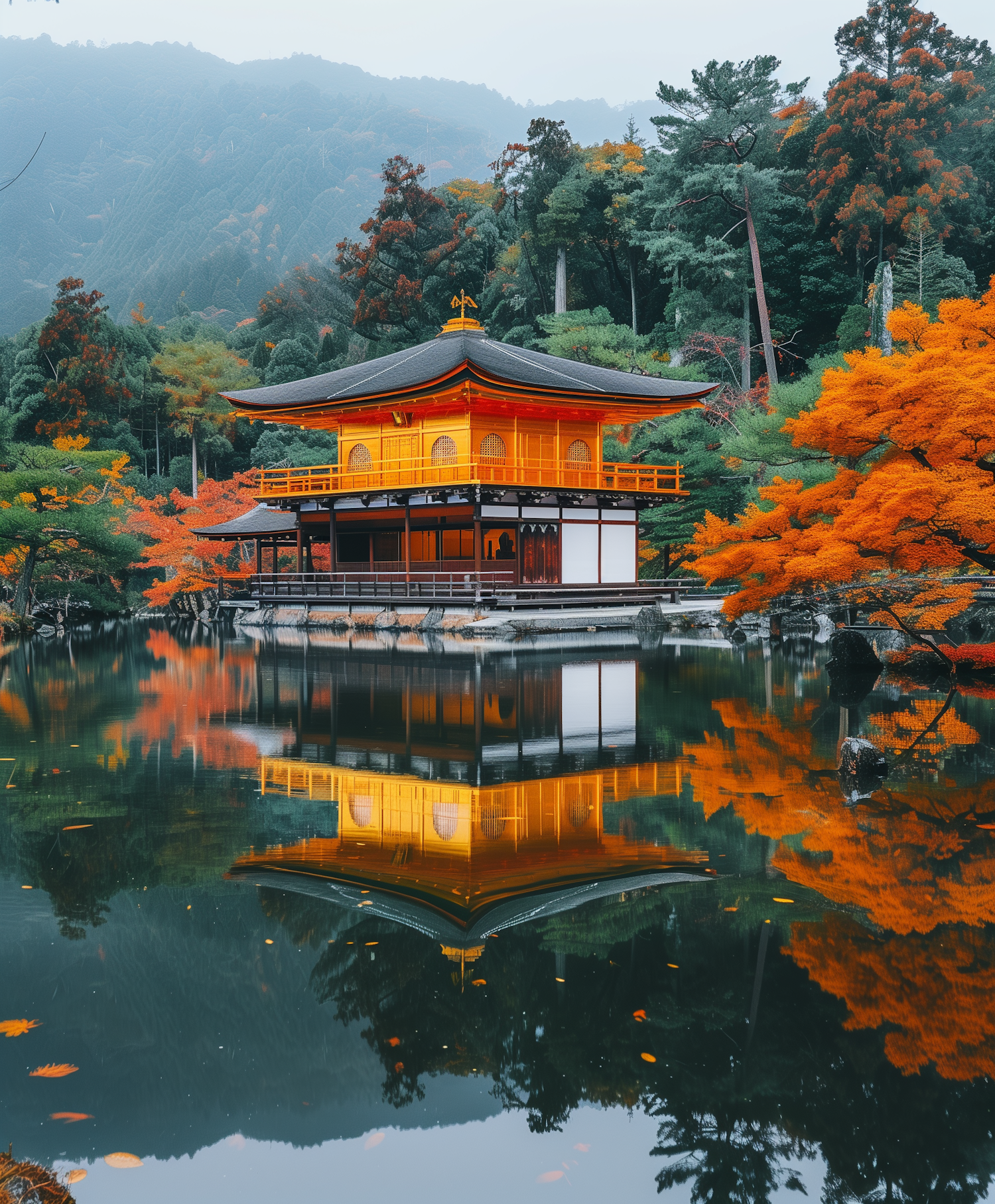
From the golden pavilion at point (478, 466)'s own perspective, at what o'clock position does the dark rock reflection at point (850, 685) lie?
The dark rock reflection is roughly at 10 o'clock from the golden pavilion.

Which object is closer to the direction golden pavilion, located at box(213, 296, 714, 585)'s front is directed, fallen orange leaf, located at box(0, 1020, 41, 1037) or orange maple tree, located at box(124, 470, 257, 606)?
the fallen orange leaf

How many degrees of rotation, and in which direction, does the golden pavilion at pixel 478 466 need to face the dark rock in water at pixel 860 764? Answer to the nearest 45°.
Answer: approximately 45° to its left

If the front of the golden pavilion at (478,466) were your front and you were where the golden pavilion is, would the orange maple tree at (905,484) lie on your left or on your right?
on your left

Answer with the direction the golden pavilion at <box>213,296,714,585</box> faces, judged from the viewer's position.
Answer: facing the viewer and to the left of the viewer

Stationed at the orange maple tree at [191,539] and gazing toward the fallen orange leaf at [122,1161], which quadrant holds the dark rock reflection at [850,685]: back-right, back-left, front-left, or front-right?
front-left

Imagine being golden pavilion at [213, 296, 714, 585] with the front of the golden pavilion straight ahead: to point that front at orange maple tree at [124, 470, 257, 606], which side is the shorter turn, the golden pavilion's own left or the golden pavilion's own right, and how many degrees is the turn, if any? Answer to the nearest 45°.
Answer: approximately 90° to the golden pavilion's own right
